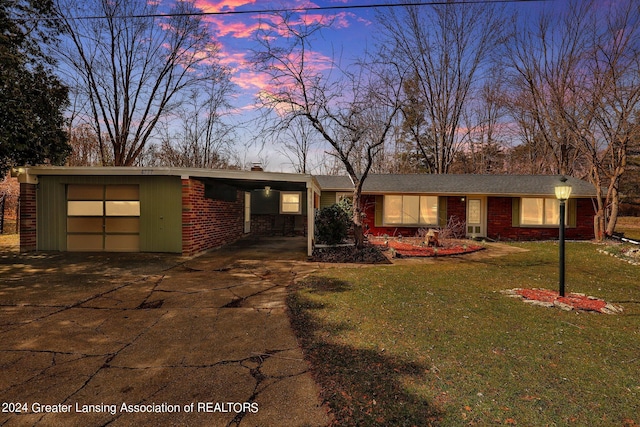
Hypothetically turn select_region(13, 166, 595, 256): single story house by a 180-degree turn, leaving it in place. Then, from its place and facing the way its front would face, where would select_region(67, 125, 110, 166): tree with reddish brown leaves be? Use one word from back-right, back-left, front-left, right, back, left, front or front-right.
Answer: front-left

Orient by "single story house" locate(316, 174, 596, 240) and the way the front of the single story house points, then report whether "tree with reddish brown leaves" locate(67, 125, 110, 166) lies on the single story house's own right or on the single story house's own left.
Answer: on the single story house's own right

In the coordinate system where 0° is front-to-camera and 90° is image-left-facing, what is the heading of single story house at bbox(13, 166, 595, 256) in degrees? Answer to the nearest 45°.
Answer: approximately 0°

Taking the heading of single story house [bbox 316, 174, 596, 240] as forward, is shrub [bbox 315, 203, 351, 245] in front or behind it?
in front

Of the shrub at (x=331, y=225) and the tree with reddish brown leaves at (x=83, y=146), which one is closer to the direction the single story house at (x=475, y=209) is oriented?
the shrub
